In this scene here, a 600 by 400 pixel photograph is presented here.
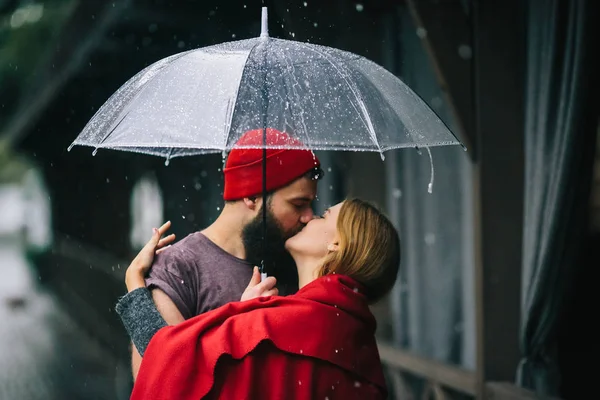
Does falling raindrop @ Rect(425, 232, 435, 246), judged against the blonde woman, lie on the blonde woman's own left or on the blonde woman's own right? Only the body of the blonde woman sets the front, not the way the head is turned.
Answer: on the blonde woman's own right

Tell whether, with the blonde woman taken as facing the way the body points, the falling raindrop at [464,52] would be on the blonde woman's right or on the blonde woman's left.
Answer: on the blonde woman's right

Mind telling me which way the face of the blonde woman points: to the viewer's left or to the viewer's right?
to the viewer's left

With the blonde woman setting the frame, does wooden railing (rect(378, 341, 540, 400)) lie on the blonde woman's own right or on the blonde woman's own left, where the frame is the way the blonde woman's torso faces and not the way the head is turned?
on the blonde woman's own right

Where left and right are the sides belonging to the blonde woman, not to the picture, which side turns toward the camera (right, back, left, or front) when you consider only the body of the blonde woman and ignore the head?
left
